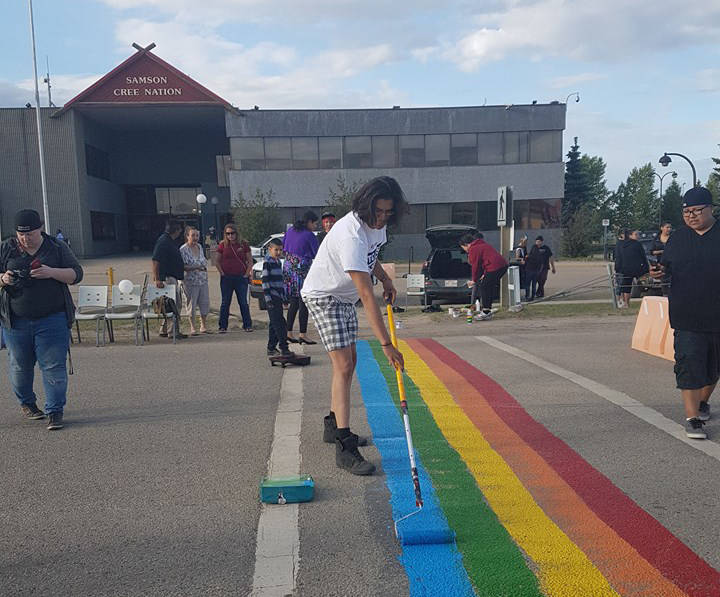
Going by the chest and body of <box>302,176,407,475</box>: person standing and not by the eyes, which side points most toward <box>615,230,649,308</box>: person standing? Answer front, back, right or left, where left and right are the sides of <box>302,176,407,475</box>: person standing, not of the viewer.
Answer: left

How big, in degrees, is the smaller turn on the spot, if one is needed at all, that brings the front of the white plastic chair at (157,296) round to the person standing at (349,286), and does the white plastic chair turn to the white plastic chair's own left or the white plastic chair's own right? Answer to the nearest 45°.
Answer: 0° — it already faces them

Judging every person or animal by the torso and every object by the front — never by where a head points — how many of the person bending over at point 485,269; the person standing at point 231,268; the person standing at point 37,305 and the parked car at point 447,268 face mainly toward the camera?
2

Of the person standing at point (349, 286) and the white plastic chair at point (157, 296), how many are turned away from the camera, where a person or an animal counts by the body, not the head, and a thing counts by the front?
0

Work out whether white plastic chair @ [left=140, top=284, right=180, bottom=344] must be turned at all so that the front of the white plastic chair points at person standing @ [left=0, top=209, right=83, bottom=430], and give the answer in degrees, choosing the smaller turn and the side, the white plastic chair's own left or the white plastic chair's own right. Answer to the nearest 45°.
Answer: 0° — it already faces them

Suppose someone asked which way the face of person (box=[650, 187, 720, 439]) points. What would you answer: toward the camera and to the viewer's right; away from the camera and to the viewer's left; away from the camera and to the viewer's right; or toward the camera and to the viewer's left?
toward the camera and to the viewer's left

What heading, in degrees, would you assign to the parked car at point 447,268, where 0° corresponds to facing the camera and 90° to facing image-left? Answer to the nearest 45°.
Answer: approximately 180°

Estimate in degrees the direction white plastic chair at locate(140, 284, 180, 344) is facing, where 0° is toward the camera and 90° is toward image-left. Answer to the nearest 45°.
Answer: approximately 0°

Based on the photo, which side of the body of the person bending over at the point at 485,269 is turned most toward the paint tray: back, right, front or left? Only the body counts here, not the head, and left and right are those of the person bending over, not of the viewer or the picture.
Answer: left

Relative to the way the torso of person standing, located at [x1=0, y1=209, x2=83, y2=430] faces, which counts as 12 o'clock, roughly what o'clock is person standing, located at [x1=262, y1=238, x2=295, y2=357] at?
person standing, located at [x1=262, y1=238, x2=295, y2=357] is roughly at 8 o'clock from person standing, located at [x1=0, y1=209, x2=83, y2=430].

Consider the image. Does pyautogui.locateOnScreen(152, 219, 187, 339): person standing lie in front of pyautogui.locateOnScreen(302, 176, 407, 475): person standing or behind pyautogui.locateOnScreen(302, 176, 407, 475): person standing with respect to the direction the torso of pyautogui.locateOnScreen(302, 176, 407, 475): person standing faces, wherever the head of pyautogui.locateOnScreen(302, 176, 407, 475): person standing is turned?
behind

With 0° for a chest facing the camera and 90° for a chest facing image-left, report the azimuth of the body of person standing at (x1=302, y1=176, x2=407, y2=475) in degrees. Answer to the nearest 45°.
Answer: approximately 315°

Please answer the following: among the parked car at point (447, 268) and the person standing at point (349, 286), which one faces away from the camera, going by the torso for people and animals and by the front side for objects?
the parked car

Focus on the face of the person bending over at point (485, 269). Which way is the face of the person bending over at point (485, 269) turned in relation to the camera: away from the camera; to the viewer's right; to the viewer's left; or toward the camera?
to the viewer's left
